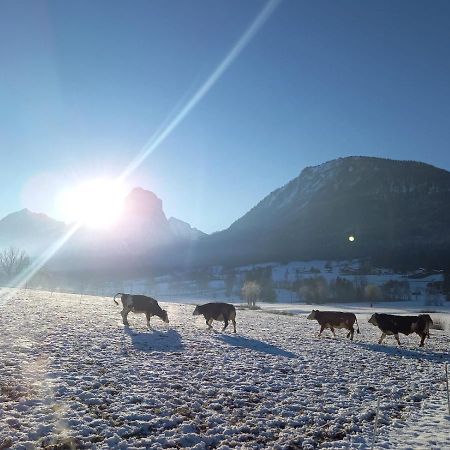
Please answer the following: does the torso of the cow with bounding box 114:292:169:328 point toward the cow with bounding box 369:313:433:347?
yes

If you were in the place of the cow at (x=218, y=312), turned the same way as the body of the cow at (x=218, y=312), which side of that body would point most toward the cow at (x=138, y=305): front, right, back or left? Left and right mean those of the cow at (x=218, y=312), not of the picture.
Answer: front

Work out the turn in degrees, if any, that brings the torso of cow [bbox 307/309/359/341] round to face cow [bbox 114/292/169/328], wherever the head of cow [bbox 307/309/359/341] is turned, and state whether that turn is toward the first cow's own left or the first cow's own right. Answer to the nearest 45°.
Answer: approximately 45° to the first cow's own left

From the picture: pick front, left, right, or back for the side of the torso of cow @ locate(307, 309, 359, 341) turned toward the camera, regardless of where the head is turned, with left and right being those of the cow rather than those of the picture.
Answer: left

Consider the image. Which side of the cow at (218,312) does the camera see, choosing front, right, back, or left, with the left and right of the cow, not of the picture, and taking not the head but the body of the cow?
left

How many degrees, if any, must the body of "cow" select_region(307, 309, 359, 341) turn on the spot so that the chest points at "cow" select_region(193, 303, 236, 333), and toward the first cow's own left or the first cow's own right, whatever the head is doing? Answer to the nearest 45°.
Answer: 0° — it already faces it

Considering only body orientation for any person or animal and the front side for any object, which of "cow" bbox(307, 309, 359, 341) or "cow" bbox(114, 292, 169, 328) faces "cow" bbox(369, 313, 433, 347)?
"cow" bbox(114, 292, 169, 328)

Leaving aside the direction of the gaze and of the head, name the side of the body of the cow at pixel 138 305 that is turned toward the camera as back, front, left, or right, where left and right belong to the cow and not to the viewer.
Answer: right

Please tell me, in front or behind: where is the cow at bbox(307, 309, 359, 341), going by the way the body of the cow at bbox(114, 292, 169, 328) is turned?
in front
